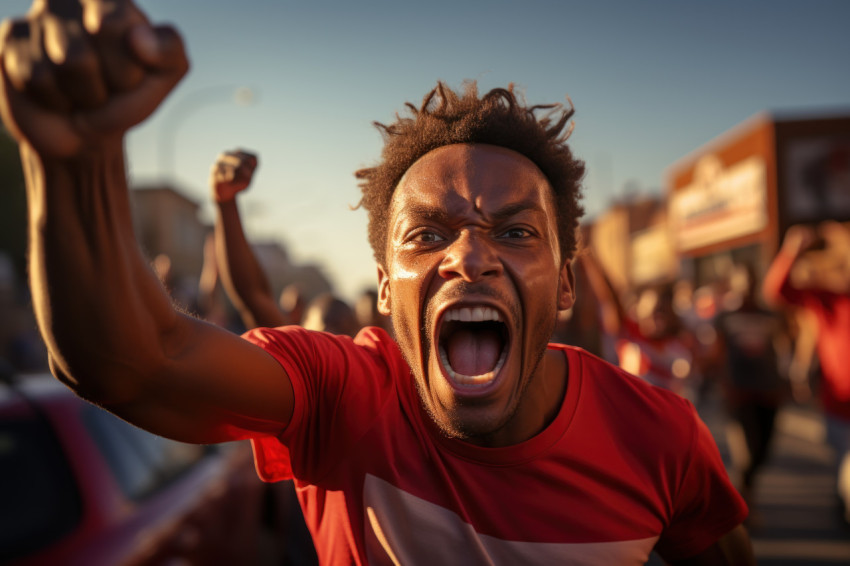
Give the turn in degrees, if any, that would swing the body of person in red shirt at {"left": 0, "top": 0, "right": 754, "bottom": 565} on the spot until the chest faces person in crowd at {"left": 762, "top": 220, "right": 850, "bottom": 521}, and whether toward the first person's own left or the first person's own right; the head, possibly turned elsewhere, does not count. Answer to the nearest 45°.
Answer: approximately 135° to the first person's own left

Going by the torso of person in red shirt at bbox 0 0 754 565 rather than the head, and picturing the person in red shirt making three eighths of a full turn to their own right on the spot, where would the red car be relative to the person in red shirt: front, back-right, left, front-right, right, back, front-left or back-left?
front

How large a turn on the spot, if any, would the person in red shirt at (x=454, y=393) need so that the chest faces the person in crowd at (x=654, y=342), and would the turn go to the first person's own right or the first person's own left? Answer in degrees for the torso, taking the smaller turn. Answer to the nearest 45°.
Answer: approximately 135° to the first person's own left

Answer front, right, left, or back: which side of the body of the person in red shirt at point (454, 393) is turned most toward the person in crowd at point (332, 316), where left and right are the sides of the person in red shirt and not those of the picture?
back

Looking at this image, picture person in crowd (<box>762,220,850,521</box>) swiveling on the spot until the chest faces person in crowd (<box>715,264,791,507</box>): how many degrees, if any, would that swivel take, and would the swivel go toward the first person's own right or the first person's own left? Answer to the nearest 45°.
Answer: approximately 135° to the first person's own right

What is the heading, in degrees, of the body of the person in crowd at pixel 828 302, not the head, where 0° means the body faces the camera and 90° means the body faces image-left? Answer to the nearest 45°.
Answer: approximately 0°

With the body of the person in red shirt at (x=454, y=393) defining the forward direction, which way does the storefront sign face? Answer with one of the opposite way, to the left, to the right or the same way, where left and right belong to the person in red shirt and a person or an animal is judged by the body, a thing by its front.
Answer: to the right

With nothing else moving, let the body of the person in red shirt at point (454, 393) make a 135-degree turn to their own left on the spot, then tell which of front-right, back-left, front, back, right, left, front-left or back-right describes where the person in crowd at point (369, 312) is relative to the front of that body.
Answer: front-left

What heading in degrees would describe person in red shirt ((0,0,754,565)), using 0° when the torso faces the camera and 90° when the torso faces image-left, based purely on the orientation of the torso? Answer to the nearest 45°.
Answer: approximately 0°

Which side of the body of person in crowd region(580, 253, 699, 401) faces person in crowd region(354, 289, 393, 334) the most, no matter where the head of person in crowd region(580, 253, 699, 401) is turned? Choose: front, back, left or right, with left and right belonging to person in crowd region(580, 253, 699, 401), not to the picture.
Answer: right
